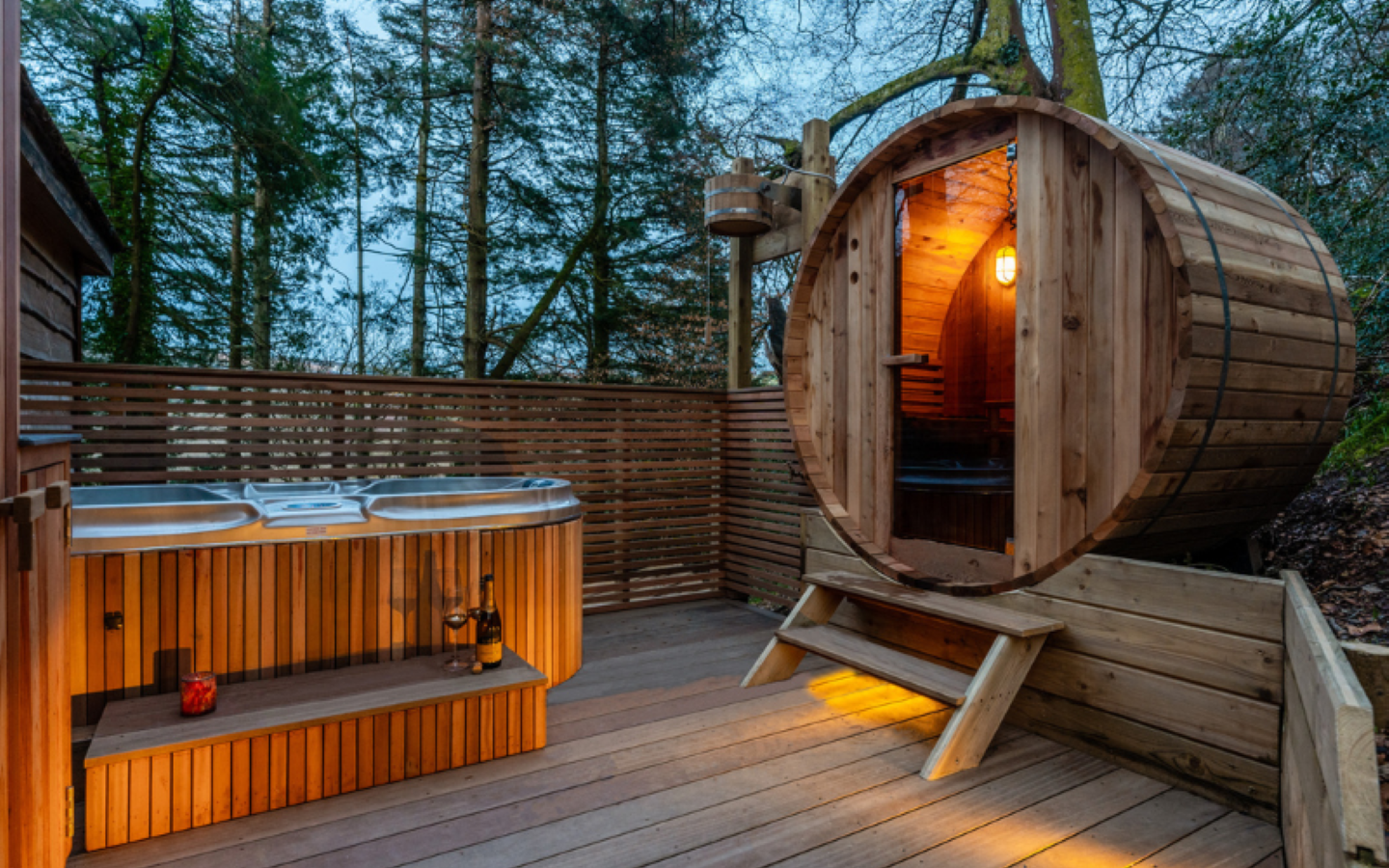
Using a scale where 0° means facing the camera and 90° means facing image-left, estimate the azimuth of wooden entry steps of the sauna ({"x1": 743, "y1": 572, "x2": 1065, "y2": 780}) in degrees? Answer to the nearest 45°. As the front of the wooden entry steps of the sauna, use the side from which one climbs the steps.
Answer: approximately 45°

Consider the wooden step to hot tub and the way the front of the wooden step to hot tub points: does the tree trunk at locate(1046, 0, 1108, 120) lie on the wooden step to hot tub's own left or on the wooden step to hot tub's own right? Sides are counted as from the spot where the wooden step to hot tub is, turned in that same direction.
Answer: on the wooden step to hot tub's own left

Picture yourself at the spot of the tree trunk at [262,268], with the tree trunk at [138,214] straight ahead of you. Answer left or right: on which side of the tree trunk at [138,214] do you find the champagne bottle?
left

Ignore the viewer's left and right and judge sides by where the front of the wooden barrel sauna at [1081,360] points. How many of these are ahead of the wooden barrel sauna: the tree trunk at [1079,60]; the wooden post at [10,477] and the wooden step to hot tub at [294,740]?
2

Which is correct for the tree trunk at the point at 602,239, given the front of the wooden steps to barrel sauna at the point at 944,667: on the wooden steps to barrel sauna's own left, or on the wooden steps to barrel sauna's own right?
on the wooden steps to barrel sauna's own right

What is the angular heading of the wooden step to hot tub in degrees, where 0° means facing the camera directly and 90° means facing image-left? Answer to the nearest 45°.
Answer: approximately 315°
